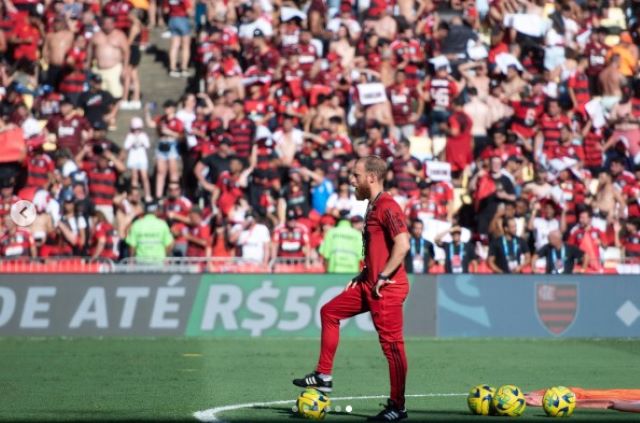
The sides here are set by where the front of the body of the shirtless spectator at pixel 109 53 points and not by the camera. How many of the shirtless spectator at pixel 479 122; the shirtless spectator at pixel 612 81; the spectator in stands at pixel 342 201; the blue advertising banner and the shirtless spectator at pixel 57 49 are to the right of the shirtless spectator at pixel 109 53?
1

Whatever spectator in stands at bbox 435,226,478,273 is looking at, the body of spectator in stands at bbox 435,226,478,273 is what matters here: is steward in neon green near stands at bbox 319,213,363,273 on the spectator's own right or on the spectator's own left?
on the spectator's own right

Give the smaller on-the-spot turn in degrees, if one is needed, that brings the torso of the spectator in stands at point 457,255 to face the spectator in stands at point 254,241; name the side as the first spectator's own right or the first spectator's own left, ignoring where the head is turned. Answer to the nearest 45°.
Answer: approximately 90° to the first spectator's own right

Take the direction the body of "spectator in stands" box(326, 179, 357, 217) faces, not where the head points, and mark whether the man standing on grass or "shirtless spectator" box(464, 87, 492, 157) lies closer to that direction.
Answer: the man standing on grass

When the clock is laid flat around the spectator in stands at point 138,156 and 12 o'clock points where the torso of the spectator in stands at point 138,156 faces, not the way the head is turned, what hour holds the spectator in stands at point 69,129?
the spectator in stands at point 69,129 is roughly at 3 o'clock from the spectator in stands at point 138,156.

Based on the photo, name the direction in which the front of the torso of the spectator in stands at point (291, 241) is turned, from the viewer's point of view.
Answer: toward the camera

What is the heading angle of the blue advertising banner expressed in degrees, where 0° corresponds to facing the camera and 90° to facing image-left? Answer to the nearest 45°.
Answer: approximately 0°

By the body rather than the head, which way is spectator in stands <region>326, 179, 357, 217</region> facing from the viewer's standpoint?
toward the camera

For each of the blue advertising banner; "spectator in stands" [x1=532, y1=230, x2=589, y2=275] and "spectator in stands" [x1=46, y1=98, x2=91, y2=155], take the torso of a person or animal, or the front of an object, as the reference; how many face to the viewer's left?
0

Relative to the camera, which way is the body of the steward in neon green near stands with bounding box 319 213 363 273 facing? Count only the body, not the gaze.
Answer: away from the camera

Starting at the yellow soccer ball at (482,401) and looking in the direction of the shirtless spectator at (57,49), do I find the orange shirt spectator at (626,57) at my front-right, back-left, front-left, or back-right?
front-right

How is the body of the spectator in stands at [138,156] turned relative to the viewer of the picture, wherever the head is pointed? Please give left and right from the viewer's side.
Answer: facing the viewer

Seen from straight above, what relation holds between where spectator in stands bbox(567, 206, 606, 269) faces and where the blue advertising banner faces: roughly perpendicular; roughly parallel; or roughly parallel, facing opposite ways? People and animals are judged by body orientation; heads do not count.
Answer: roughly parallel

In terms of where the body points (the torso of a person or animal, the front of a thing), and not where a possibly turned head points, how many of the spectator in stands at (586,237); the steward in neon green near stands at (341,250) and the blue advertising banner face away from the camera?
1
